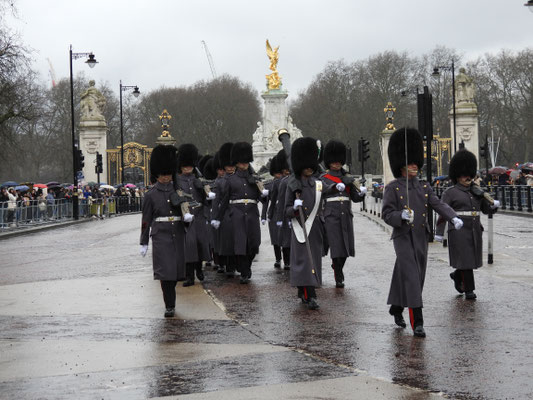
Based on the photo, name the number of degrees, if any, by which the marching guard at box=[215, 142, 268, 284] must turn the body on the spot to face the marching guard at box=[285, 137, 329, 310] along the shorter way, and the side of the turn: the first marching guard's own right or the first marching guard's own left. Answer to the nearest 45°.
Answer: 0° — they already face them

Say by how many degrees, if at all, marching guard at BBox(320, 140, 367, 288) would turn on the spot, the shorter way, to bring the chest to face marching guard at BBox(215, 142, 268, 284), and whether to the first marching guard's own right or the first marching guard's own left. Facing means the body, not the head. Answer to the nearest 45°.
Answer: approximately 135° to the first marching guard's own right

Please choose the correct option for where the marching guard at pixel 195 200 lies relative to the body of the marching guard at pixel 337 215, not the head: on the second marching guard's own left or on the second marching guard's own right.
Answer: on the second marching guard's own right

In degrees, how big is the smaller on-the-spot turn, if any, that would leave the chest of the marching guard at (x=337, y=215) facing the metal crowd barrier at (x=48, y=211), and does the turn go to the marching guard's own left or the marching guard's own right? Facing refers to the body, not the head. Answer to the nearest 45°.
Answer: approximately 135° to the marching guard's own right

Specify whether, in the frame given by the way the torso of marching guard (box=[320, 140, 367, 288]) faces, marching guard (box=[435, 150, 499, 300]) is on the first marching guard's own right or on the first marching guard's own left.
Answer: on the first marching guard's own left

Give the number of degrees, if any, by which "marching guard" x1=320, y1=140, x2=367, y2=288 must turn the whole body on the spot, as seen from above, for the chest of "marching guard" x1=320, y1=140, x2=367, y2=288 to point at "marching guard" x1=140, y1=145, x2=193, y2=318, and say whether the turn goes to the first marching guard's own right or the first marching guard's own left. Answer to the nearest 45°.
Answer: approximately 45° to the first marching guard's own right

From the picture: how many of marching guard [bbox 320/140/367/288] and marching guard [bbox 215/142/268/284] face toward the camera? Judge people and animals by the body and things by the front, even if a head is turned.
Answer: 2

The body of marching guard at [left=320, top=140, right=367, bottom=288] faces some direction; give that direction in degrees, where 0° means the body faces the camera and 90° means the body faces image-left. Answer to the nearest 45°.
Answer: approximately 0°

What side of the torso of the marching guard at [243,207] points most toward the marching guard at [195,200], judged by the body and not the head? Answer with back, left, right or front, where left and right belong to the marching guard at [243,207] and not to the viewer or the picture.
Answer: right

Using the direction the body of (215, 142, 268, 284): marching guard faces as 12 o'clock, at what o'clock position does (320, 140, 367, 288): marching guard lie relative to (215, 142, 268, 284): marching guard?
(320, 140, 367, 288): marching guard is roughly at 10 o'clock from (215, 142, 268, 284): marching guard.

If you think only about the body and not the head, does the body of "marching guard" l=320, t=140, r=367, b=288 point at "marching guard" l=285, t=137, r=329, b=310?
yes

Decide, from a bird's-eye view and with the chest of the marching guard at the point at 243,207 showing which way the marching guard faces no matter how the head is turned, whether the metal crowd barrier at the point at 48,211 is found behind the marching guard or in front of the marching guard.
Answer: behind

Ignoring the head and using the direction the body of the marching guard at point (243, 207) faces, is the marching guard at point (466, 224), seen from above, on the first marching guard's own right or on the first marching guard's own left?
on the first marching guard's own left
